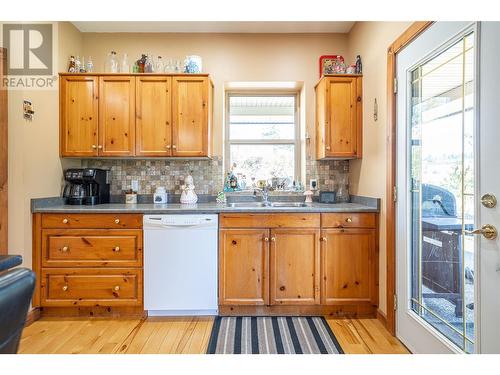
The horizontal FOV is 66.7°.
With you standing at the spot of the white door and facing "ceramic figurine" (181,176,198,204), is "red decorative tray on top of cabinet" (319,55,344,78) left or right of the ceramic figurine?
right

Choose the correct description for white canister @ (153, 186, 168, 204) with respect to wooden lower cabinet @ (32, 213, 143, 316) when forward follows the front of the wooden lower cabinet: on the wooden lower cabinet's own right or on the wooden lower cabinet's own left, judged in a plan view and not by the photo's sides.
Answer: on the wooden lower cabinet's own left

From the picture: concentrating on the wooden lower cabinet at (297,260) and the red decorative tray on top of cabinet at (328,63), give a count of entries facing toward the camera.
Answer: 2

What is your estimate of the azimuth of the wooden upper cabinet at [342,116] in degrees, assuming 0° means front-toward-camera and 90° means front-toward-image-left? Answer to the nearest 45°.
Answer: approximately 0°

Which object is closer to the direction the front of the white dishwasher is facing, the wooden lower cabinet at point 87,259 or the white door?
the white door

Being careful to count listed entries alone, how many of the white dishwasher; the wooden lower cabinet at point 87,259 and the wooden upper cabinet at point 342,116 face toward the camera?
3

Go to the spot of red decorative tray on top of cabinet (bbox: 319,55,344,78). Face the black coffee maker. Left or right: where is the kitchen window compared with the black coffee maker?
right

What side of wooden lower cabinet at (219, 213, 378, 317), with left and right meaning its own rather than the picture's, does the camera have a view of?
front

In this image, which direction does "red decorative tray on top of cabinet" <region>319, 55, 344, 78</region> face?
toward the camera

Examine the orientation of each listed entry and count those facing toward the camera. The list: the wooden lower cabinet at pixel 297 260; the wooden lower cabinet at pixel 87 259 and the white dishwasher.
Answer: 3

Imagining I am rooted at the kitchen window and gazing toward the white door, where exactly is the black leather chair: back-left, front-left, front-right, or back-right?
front-right

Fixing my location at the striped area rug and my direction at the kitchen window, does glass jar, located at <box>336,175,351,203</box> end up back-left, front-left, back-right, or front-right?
front-right

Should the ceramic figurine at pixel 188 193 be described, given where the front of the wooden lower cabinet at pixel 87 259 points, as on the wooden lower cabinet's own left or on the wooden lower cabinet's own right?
on the wooden lower cabinet's own left

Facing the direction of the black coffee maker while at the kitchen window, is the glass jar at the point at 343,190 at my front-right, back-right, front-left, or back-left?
back-left
